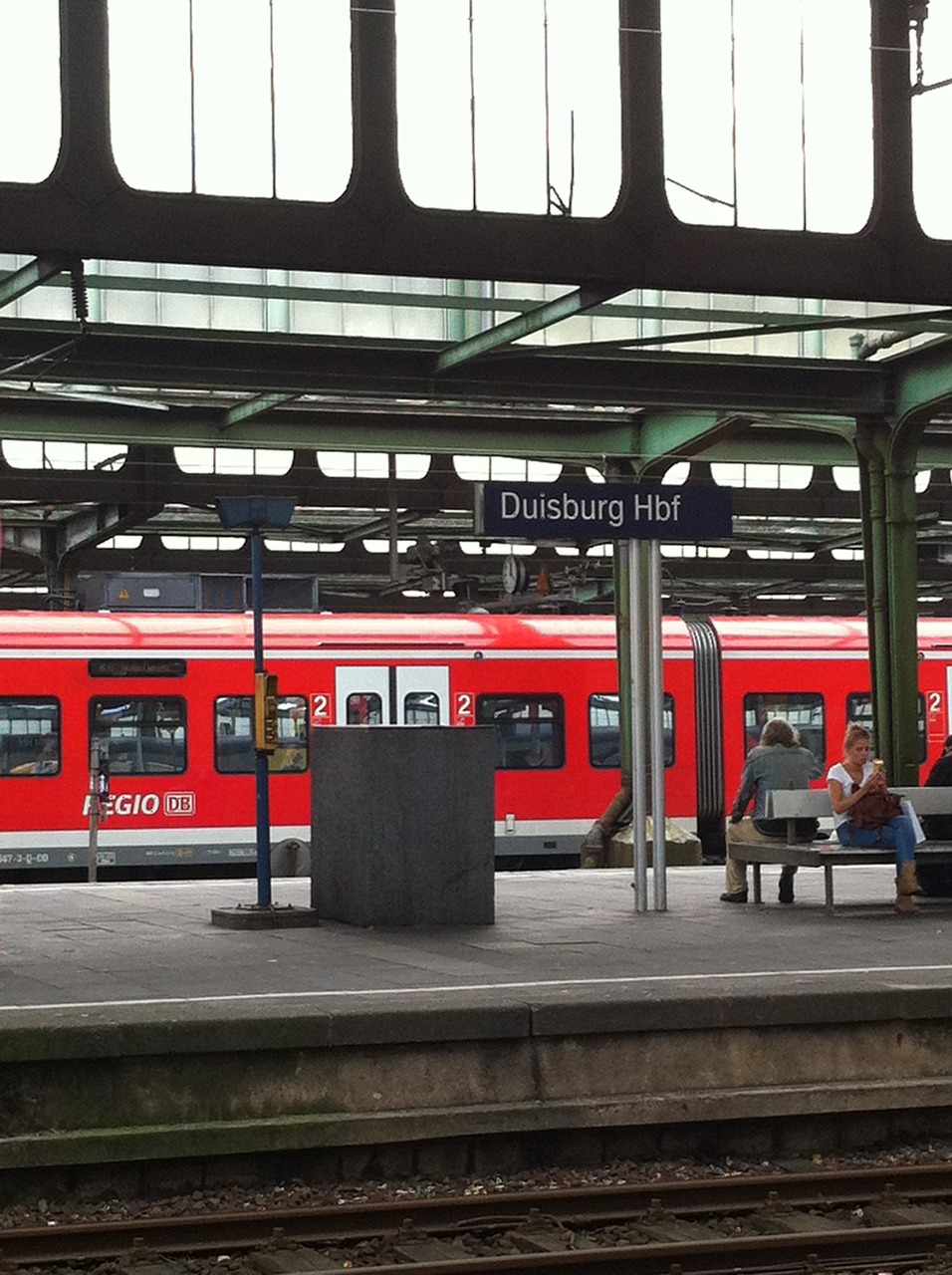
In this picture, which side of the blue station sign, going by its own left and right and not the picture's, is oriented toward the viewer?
front

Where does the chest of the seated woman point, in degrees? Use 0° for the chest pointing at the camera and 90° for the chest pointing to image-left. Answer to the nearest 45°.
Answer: approximately 315°

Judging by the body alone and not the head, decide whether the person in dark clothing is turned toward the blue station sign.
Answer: no

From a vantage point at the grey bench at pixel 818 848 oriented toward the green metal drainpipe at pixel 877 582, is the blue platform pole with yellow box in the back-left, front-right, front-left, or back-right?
back-left

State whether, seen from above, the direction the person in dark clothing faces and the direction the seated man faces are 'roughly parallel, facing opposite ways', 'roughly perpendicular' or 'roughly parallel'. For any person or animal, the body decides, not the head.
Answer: roughly parallel
